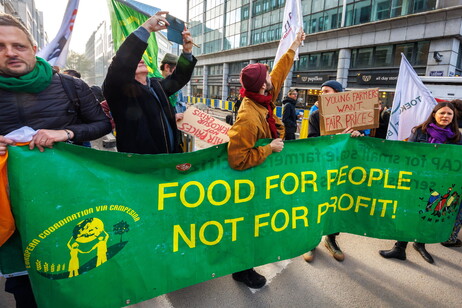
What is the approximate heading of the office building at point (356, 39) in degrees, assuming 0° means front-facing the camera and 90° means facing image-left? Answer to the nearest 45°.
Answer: approximately 45°

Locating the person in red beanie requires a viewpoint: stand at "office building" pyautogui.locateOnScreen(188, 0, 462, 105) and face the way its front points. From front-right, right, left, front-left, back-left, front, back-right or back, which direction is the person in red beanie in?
front-left
